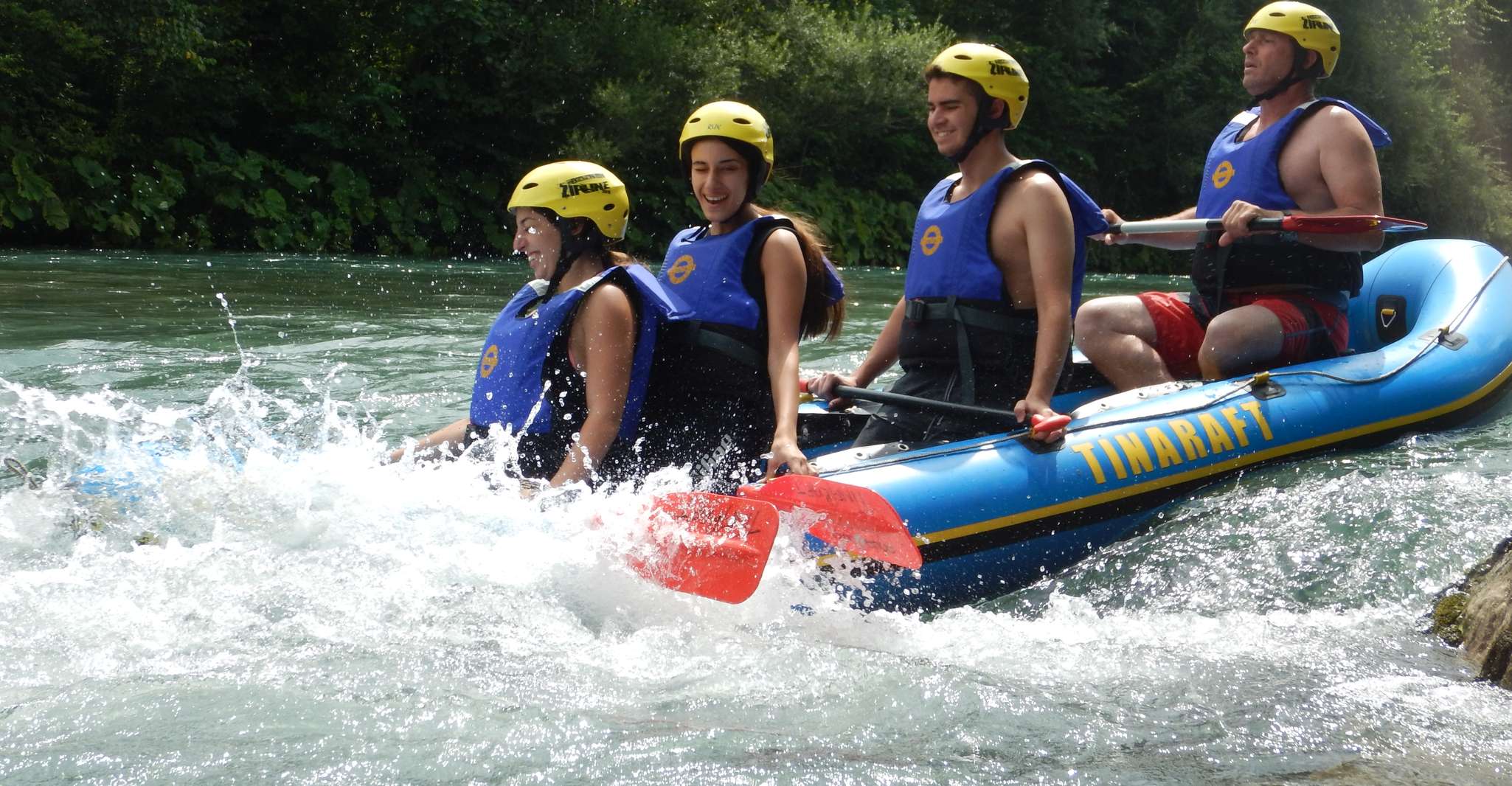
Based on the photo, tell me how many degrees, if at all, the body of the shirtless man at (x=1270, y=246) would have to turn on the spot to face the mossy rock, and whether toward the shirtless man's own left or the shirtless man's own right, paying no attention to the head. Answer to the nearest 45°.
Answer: approximately 45° to the shirtless man's own left

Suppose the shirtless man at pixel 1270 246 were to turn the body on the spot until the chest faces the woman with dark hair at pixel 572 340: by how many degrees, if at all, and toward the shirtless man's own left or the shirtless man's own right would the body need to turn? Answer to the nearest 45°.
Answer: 0° — they already face them

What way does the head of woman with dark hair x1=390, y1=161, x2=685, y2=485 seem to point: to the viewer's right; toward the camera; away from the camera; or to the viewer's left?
to the viewer's left

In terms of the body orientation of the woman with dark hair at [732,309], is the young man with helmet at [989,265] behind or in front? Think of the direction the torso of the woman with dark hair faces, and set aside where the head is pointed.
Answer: behind

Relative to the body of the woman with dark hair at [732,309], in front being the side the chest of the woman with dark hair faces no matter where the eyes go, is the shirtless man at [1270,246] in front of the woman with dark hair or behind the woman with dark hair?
behind

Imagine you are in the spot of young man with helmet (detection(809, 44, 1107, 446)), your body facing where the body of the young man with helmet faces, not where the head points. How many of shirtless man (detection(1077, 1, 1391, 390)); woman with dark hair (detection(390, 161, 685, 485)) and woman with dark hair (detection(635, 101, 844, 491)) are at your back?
1

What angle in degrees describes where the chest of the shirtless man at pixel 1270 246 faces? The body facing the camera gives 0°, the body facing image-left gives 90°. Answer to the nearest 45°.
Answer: approximately 45°

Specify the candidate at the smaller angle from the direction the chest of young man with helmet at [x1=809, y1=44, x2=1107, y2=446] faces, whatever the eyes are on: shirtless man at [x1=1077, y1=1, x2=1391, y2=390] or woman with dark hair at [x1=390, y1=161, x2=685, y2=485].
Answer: the woman with dark hair
